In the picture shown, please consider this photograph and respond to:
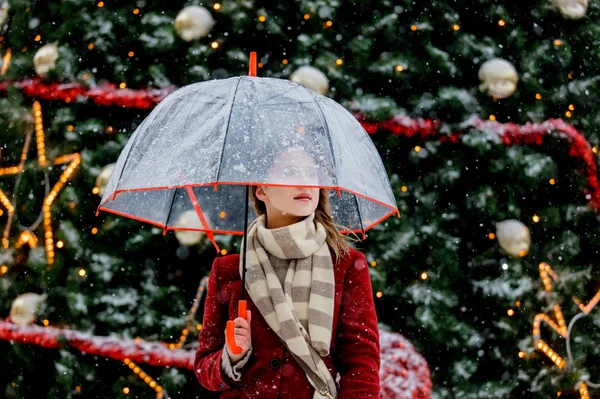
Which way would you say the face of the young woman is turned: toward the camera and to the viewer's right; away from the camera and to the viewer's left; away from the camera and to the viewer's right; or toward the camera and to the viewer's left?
toward the camera and to the viewer's right

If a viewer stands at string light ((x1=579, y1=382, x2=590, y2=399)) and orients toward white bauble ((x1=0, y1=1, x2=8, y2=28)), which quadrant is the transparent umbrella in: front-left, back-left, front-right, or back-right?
front-left

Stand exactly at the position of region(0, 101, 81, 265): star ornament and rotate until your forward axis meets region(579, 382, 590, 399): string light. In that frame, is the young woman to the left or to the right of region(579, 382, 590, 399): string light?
right

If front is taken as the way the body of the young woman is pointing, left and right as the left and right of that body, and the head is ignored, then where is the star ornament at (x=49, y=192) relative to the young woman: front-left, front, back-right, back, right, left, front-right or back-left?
back-right

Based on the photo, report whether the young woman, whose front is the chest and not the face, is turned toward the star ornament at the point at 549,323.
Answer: no

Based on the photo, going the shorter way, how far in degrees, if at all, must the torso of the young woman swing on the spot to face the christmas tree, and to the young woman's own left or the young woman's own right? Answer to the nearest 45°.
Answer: approximately 180°

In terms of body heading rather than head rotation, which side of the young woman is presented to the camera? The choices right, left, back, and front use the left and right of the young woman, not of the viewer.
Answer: front

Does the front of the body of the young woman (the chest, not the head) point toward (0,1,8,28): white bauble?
no
